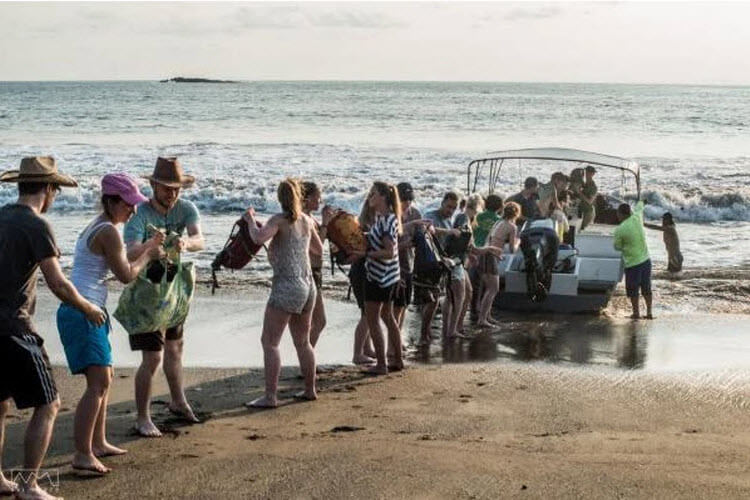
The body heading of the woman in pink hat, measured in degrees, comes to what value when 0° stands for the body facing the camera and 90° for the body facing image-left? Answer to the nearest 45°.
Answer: approximately 270°

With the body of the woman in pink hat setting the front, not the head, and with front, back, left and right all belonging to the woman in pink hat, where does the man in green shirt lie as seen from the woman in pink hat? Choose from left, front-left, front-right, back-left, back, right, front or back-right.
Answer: front-left

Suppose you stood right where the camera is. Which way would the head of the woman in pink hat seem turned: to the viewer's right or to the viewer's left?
to the viewer's right

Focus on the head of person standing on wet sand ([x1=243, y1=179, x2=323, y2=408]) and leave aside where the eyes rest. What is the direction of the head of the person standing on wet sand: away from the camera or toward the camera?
away from the camera

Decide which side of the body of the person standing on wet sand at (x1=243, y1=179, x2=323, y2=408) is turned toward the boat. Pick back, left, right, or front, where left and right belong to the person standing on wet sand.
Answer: right

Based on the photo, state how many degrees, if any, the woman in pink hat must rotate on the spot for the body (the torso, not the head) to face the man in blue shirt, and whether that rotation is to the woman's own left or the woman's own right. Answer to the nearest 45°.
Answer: approximately 45° to the woman's own left

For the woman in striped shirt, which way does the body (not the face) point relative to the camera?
to the viewer's left

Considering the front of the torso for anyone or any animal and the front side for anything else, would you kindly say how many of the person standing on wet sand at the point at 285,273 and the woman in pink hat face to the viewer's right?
1

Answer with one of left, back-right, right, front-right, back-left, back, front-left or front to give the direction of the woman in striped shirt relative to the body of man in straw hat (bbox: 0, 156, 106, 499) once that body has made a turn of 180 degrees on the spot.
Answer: back

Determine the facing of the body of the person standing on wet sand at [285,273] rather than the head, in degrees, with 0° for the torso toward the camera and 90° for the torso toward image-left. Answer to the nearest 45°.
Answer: approximately 135°

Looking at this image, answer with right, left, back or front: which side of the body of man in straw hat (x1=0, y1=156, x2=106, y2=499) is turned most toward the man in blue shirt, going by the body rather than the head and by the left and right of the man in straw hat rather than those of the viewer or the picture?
front

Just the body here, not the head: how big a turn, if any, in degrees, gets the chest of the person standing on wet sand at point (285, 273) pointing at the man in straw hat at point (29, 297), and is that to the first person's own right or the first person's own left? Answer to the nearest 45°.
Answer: approximately 90° to the first person's own left

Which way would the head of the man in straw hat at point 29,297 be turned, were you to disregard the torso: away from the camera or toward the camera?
away from the camera

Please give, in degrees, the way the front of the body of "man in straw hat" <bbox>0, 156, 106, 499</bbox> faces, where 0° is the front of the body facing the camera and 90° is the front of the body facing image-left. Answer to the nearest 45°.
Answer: approximately 225°

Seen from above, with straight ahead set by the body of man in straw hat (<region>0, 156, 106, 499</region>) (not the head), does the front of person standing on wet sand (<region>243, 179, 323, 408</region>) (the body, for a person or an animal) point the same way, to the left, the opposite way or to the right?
to the left
